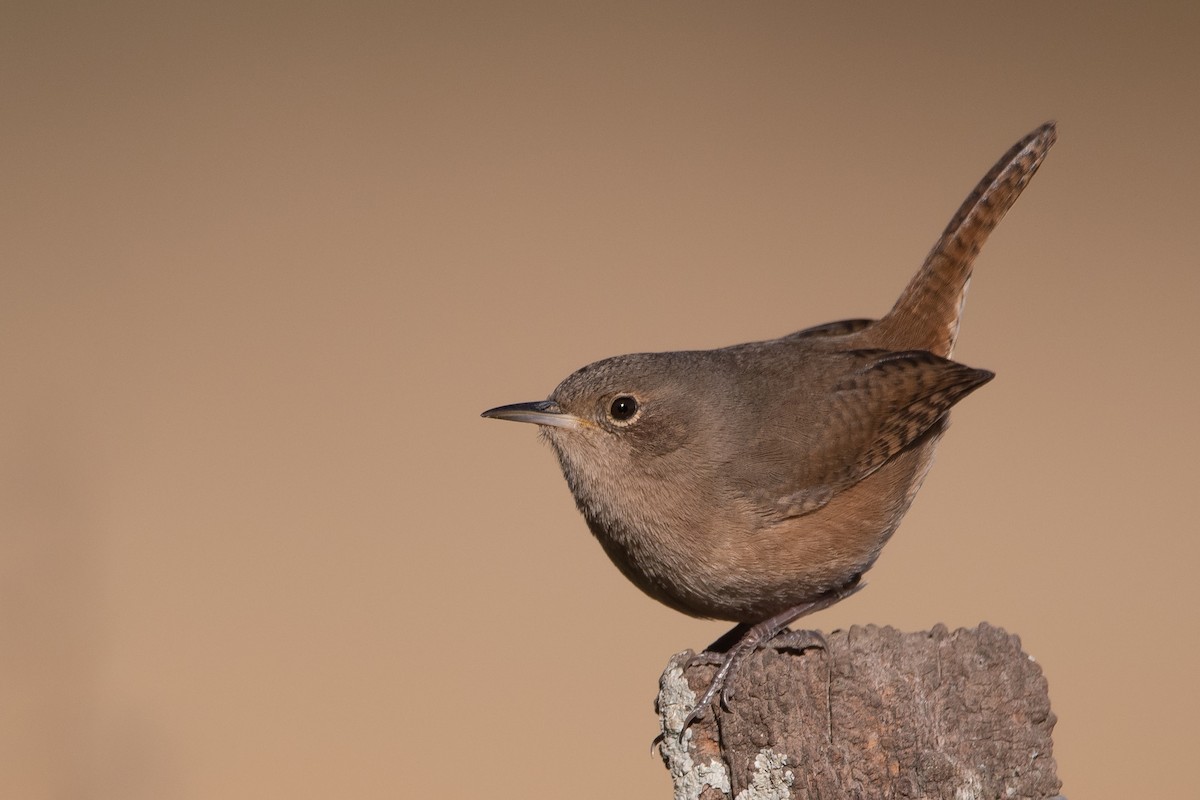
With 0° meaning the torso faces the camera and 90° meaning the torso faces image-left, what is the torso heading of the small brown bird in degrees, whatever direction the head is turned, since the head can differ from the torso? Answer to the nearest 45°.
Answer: approximately 90°
